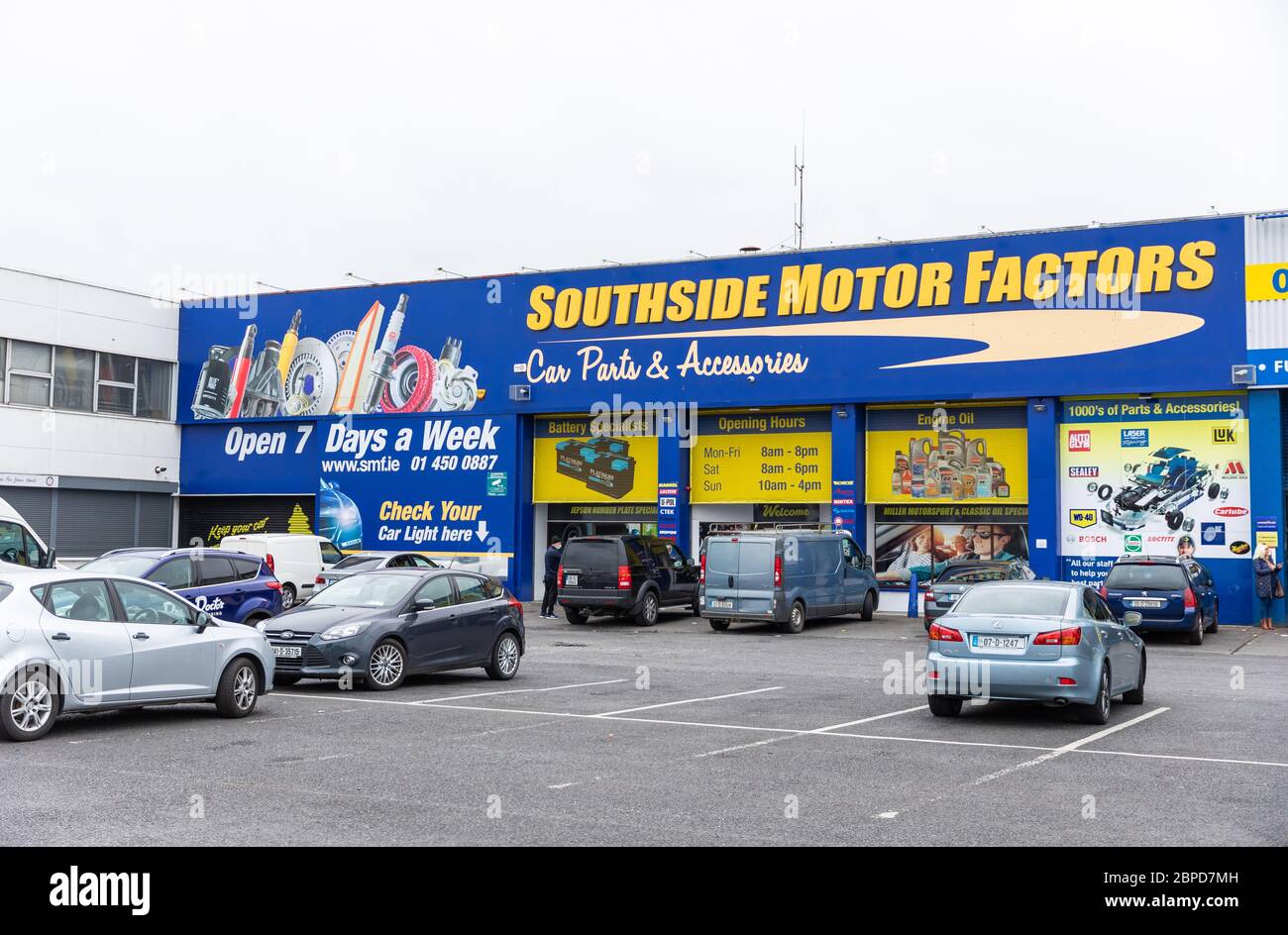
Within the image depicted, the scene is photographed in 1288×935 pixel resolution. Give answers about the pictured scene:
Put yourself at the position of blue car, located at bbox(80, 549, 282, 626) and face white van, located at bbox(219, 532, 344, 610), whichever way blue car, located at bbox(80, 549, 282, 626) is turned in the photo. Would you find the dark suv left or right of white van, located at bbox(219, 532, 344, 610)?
right

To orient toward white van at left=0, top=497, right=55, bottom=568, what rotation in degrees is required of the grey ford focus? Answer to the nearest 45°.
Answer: approximately 90° to its right

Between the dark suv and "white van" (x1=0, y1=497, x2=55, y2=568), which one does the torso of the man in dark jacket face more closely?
the dark suv

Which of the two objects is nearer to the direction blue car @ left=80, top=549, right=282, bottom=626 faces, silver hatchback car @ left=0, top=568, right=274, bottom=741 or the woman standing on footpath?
the silver hatchback car

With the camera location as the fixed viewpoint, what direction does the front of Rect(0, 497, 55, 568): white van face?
facing to the right of the viewer

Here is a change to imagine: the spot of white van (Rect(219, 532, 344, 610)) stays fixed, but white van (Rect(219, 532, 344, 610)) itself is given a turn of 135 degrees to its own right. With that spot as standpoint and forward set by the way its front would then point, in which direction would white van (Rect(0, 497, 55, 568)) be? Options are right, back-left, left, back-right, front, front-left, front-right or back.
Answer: front-right

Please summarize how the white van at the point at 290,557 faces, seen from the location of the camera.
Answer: facing away from the viewer and to the right of the viewer

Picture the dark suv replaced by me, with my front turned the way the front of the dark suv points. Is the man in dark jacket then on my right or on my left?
on my left

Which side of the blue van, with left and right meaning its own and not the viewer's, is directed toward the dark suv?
left
